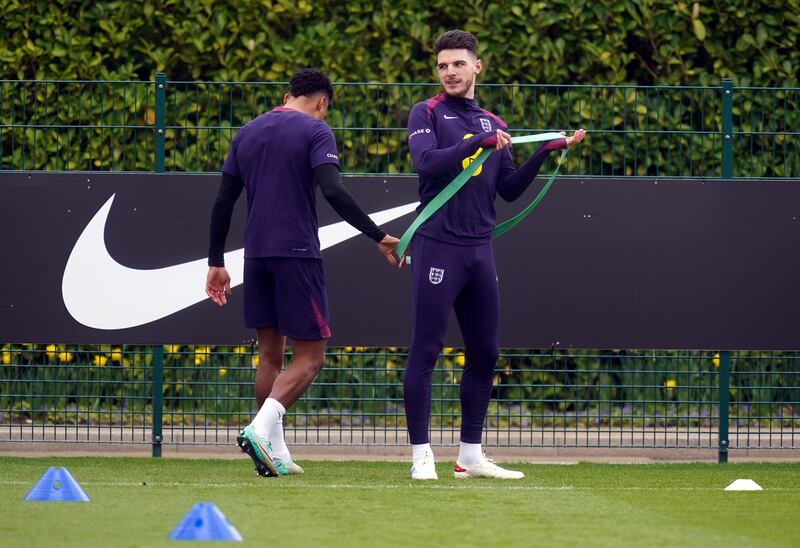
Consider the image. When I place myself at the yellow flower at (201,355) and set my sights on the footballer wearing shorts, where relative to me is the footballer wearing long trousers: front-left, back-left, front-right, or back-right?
front-left

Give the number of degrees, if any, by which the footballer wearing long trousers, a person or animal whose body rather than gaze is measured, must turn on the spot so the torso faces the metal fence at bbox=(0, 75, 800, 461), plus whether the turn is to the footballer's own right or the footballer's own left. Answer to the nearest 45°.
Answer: approximately 135° to the footballer's own left

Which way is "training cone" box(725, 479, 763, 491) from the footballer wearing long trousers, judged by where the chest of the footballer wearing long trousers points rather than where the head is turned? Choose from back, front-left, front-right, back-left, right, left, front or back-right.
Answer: front-left

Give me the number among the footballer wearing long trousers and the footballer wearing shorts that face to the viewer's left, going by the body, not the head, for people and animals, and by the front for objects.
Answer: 0

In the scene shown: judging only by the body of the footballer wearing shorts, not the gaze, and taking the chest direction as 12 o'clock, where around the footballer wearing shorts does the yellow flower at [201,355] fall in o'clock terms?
The yellow flower is roughly at 10 o'clock from the footballer wearing shorts.

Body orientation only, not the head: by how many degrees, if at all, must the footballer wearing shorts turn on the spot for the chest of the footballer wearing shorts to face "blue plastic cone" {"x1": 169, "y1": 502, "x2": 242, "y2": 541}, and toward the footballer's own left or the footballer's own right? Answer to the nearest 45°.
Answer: approximately 135° to the footballer's own right

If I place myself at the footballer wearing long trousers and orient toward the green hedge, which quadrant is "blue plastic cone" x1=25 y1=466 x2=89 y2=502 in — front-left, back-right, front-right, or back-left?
back-left

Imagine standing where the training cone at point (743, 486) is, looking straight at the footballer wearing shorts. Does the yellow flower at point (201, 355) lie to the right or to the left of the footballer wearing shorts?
right

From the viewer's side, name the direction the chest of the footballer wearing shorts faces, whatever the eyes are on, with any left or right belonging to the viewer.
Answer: facing away from the viewer and to the right of the viewer

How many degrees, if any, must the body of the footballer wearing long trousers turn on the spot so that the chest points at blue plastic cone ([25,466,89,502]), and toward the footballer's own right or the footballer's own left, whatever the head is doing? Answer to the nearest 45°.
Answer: approximately 90° to the footballer's own right

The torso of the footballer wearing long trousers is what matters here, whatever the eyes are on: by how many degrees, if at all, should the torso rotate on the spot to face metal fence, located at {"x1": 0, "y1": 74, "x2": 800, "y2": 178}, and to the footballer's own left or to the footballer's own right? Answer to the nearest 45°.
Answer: approximately 135° to the footballer's own left

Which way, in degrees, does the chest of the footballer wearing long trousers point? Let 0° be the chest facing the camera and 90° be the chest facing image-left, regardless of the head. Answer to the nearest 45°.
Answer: approximately 315°

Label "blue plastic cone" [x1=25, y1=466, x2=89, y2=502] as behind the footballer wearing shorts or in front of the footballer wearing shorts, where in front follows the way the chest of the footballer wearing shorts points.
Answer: behind

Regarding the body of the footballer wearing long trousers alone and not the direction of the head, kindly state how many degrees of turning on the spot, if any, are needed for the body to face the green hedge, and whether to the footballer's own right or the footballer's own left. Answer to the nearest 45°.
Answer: approximately 135° to the footballer's own left
